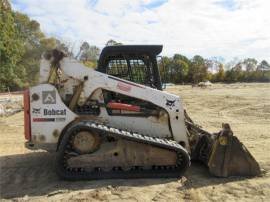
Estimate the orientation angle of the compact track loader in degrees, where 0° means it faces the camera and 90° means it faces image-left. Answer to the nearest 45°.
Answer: approximately 270°

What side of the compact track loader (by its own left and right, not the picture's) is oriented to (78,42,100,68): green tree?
left

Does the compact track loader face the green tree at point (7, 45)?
no
